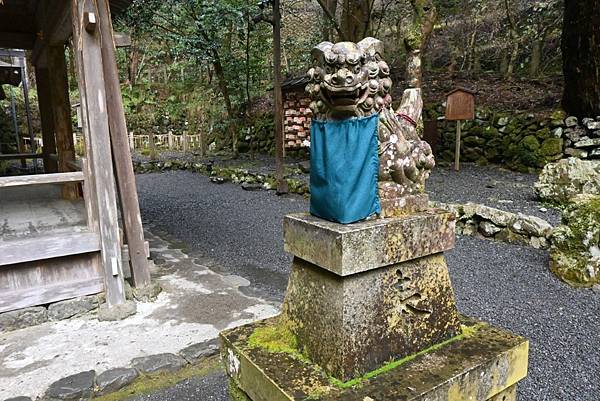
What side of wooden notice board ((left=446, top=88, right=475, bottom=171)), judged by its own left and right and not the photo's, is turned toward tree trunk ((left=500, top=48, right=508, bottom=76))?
back

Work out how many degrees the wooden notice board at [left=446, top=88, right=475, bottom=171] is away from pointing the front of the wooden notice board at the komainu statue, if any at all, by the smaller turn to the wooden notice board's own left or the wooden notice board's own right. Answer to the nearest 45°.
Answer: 0° — it already faces it

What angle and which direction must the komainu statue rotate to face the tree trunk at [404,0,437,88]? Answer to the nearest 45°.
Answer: approximately 135° to its right

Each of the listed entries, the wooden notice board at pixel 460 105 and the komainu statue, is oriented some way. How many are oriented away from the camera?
0

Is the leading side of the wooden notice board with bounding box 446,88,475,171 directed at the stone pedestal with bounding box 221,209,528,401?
yes

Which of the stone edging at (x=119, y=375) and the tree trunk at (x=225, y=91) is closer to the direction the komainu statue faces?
the stone edging

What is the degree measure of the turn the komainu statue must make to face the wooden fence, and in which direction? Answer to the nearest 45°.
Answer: approximately 90° to its right

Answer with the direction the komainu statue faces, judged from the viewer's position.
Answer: facing the viewer and to the left of the viewer

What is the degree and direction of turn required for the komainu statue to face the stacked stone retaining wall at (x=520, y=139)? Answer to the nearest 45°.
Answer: approximately 135° to its right

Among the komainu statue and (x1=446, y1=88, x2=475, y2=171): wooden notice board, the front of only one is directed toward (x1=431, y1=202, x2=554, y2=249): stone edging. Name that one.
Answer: the wooden notice board

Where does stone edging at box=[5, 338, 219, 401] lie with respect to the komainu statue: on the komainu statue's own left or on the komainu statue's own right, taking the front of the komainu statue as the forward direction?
on the komainu statue's own right

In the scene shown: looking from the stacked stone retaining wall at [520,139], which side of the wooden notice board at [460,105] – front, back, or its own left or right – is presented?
left

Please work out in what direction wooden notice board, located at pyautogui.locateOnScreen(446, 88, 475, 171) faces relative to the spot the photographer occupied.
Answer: facing the viewer

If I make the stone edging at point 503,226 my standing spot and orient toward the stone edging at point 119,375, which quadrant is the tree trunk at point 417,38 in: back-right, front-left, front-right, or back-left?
back-right
